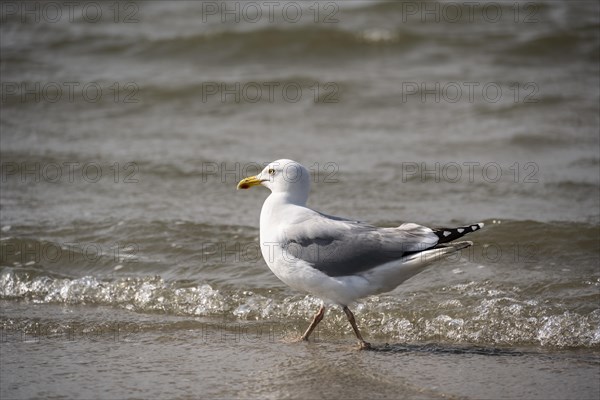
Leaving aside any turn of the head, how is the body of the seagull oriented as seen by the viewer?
to the viewer's left
